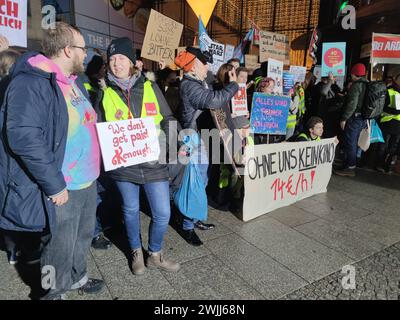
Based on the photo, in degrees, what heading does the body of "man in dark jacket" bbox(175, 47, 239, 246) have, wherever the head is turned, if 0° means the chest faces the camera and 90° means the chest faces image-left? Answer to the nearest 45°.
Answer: approximately 270°

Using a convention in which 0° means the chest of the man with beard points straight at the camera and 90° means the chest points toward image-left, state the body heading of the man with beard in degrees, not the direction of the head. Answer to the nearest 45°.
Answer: approximately 270°

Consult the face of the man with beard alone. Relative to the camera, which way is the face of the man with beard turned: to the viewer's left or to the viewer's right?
to the viewer's right

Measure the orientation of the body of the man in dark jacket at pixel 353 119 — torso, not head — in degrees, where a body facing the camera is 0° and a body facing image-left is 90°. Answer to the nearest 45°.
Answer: approximately 90°

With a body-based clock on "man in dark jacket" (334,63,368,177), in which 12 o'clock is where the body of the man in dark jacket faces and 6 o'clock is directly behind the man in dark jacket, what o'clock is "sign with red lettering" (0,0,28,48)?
The sign with red lettering is roughly at 10 o'clock from the man in dark jacket.

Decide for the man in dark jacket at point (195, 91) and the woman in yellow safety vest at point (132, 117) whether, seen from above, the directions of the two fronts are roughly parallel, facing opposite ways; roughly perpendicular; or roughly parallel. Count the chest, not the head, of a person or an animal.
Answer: roughly perpendicular

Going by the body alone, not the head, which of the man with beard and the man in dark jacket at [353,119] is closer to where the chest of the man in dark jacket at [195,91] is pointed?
the man in dark jacket

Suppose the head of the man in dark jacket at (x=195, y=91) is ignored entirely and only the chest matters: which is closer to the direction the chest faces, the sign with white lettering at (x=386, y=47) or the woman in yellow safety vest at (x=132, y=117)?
the sign with white lettering
